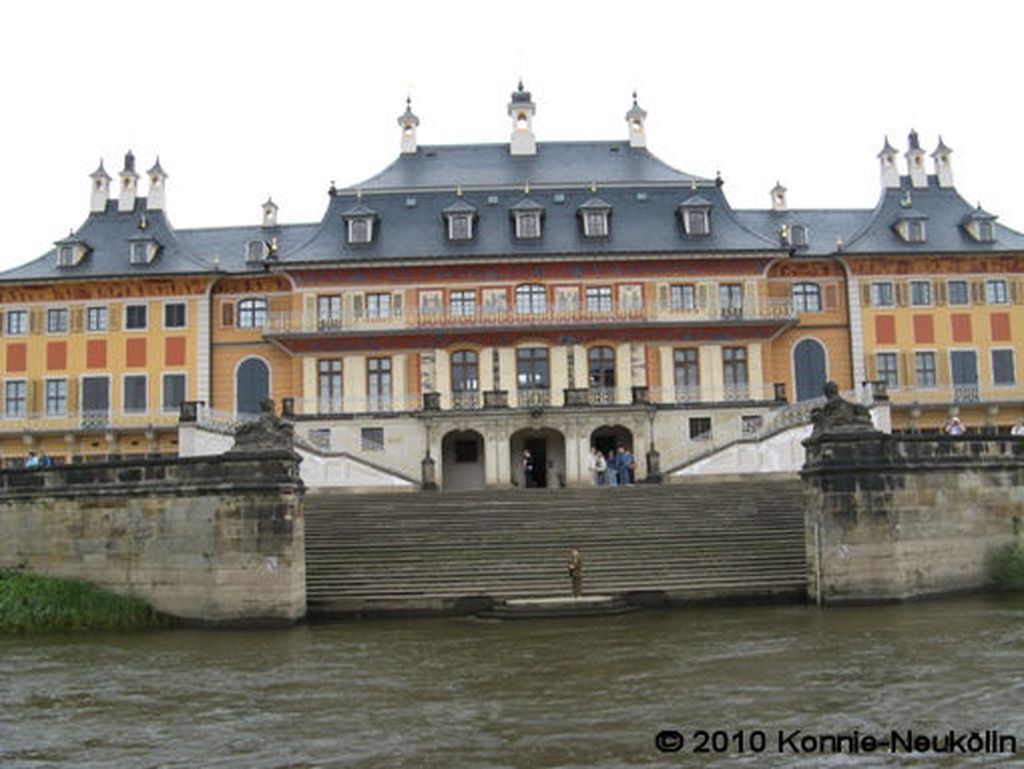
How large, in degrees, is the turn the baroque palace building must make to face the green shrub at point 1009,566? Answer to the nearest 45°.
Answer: approximately 45° to its left

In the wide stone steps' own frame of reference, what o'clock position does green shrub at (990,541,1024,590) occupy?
The green shrub is roughly at 9 o'clock from the wide stone steps.

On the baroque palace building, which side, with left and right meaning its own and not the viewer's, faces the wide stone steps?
front

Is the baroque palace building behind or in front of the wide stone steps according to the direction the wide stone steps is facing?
behind

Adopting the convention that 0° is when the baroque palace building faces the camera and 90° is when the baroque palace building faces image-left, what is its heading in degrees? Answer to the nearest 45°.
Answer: approximately 0°

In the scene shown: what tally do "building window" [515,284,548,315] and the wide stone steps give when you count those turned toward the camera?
2

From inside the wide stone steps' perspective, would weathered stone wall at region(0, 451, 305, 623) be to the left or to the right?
on its right

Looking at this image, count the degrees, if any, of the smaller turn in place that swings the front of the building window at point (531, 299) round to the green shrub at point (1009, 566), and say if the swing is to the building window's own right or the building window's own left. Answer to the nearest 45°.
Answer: approximately 45° to the building window's own left

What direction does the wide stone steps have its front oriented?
toward the camera

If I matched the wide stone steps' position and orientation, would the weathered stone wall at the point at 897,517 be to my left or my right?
on my left

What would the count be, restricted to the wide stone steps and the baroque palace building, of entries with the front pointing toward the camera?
2

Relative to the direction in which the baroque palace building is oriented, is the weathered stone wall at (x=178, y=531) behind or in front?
in front

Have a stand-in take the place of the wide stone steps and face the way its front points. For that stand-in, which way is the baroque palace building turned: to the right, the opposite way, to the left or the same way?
the same way

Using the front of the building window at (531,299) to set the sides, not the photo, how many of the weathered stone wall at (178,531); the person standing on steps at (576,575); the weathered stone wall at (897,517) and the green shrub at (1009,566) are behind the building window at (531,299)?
0

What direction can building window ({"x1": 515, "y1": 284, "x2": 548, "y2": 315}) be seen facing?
toward the camera

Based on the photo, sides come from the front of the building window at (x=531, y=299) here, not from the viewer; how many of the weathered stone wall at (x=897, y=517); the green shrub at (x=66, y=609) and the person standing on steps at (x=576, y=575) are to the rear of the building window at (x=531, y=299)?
0

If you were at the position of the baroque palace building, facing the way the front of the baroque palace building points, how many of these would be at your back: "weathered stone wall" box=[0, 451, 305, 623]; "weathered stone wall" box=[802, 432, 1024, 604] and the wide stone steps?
0
